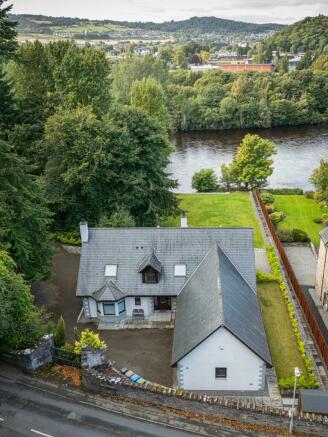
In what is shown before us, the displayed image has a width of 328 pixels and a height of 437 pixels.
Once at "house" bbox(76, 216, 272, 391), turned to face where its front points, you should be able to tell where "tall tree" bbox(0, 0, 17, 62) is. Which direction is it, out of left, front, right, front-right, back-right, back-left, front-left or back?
back-right

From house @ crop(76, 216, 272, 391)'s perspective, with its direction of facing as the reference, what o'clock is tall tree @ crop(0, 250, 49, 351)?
The tall tree is roughly at 2 o'clock from the house.

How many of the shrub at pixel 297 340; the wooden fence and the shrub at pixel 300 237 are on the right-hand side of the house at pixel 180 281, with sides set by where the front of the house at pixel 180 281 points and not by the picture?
0

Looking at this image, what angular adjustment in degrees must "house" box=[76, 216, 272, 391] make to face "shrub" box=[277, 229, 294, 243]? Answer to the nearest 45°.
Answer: approximately 135° to its left

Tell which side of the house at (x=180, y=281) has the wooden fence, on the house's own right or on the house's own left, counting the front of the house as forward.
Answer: on the house's own left

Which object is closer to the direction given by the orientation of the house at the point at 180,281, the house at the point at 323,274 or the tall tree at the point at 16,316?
the tall tree

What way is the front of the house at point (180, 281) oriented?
toward the camera

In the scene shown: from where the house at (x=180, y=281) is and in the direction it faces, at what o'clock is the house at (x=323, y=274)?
the house at (x=323, y=274) is roughly at 8 o'clock from the house at (x=180, y=281).

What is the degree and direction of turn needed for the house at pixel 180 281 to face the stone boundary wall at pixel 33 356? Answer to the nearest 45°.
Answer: approximately 45° to its right

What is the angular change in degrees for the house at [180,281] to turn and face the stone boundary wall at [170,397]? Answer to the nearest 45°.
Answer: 0° — it already faces it

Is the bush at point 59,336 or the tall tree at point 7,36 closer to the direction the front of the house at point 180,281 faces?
the bush

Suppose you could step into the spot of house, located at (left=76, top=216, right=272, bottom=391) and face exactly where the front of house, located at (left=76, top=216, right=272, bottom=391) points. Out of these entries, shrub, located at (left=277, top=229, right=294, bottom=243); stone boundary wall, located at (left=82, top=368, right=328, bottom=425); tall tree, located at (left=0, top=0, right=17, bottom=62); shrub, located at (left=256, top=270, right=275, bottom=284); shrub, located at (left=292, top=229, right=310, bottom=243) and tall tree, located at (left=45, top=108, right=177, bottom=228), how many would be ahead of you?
1

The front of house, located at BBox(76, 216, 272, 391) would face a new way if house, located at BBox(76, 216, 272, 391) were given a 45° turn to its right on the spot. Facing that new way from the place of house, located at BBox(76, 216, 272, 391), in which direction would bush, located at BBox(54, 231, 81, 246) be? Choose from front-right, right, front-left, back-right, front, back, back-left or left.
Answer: right

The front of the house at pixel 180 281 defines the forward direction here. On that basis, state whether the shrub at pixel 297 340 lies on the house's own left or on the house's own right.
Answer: on the house's own left

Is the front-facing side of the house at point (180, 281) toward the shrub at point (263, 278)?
no

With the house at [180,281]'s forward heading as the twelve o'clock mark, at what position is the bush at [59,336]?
The bush is roughly at 2 o'clock from the house.
